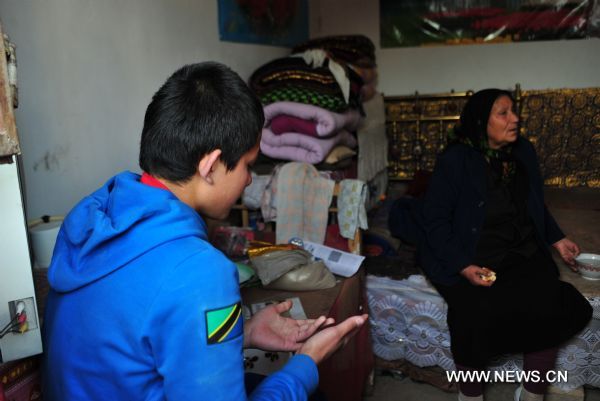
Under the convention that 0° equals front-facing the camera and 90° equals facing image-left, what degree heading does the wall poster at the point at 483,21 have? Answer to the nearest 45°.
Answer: approximately 0°

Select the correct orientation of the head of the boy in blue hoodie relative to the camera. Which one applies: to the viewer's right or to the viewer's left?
to the viewer's right

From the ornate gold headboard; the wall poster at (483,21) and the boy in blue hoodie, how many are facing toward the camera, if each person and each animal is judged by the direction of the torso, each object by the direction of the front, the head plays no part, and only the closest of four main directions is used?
2

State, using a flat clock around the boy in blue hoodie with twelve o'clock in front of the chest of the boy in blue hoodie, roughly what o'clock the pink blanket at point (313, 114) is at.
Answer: The pink blanket is roughly at 11 o'clock from the boy in blue hoodie.

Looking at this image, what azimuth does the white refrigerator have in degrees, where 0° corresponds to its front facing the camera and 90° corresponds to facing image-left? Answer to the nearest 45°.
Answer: approximately 315°

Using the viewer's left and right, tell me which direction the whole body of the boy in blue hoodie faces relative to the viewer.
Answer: facing away from the viewer and to the right of the viewer

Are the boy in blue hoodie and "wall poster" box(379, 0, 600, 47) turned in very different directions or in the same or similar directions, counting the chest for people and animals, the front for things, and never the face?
very different directions

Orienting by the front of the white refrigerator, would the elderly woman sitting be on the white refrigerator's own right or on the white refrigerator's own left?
on the white refrigerator's own left

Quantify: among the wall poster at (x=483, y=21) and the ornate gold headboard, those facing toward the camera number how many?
2
